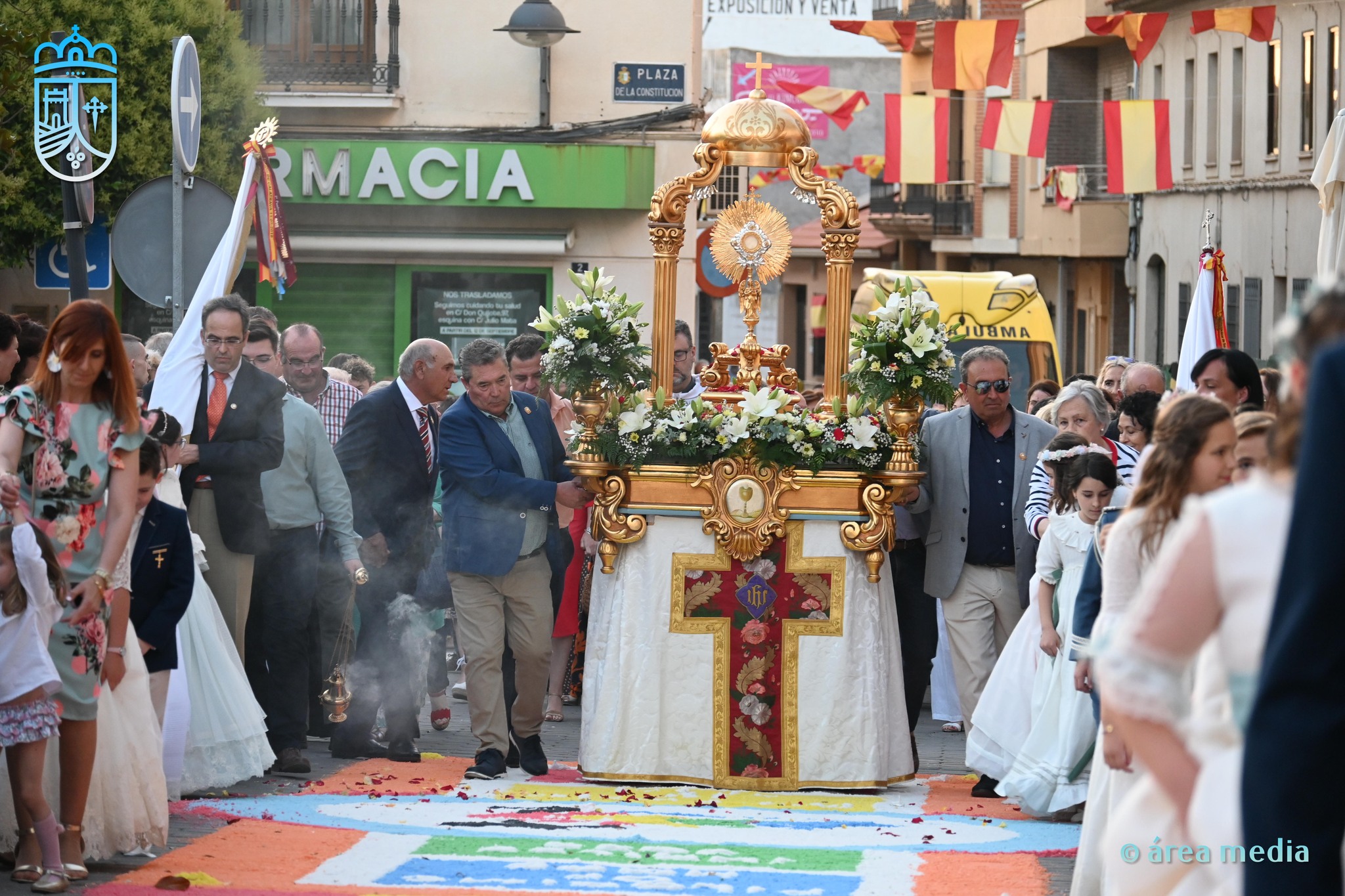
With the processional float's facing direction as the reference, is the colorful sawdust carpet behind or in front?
in front

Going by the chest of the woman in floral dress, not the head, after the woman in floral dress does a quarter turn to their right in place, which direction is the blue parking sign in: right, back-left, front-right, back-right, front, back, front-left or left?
right

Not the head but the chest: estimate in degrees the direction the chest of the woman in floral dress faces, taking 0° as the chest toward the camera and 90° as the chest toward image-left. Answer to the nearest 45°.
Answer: approximately 0°

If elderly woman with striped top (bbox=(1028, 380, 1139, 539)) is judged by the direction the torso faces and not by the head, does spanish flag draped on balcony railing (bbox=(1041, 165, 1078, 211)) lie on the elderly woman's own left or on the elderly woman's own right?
on the elderly woman's own right

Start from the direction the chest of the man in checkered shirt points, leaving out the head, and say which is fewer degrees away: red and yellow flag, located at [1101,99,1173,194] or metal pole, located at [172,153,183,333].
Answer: the metal pole

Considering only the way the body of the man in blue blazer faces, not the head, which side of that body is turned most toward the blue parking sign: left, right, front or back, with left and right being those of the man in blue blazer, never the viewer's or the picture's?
back

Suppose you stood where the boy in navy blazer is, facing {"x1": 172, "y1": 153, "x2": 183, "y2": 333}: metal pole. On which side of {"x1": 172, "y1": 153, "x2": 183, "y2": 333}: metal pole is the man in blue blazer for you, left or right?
right

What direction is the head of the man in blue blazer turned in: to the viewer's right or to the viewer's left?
to the viewer's right
